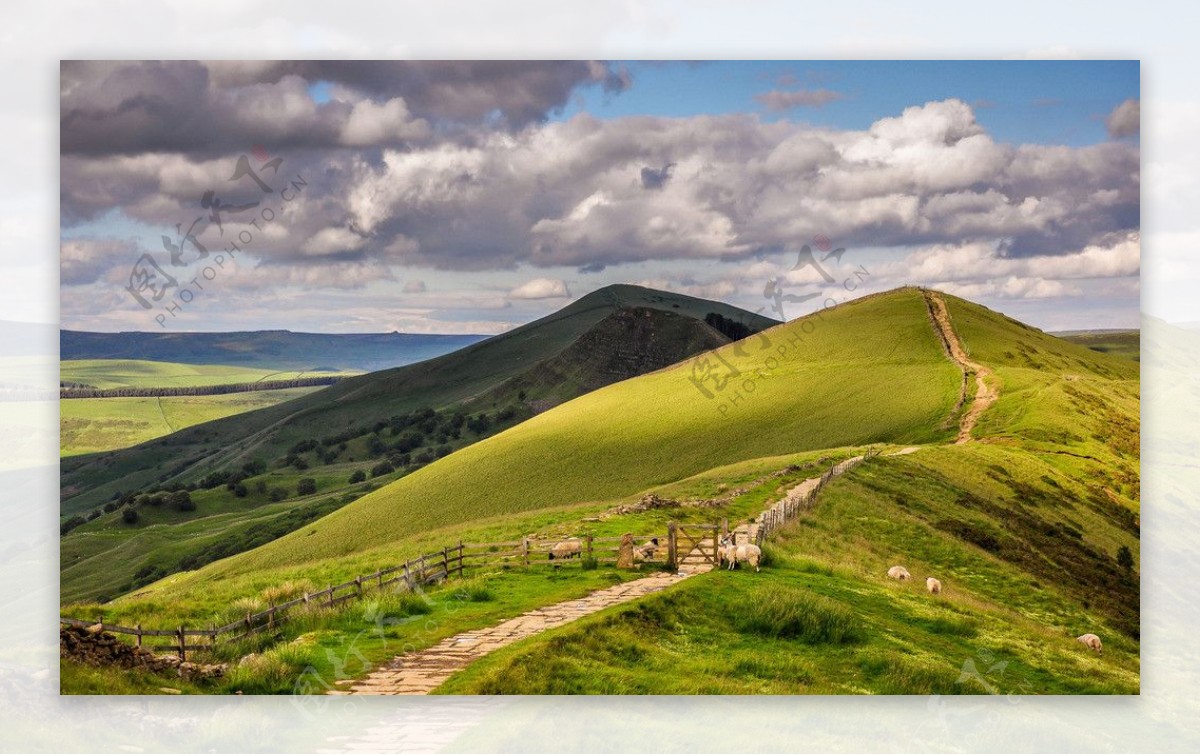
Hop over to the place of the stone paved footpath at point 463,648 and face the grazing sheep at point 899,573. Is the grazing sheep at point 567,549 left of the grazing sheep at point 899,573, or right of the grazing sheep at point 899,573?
left

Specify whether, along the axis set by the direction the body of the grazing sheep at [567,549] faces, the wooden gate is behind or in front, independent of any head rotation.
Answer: behind

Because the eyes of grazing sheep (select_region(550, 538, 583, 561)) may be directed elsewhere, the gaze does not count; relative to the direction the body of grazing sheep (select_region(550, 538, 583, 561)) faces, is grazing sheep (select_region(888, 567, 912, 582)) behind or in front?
behind

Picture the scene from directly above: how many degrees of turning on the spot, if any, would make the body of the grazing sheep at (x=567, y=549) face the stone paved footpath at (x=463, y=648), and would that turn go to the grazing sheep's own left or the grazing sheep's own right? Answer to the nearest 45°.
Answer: approximately 90° to the grazing sheep's own left

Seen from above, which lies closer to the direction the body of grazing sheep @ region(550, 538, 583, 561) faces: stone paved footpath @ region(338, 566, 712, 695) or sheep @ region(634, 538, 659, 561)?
the stone paved footpath

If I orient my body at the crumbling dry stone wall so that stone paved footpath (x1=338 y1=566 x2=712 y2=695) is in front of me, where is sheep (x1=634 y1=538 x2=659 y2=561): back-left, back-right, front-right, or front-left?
front-left

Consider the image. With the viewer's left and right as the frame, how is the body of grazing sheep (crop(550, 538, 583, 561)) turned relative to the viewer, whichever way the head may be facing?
facing to the left of the viewer

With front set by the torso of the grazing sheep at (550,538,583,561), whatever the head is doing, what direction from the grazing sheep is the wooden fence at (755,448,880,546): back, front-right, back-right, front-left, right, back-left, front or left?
back-right

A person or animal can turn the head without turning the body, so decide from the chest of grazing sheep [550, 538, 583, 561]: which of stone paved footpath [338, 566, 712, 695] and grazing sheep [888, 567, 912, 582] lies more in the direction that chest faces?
the stone paved footpath
